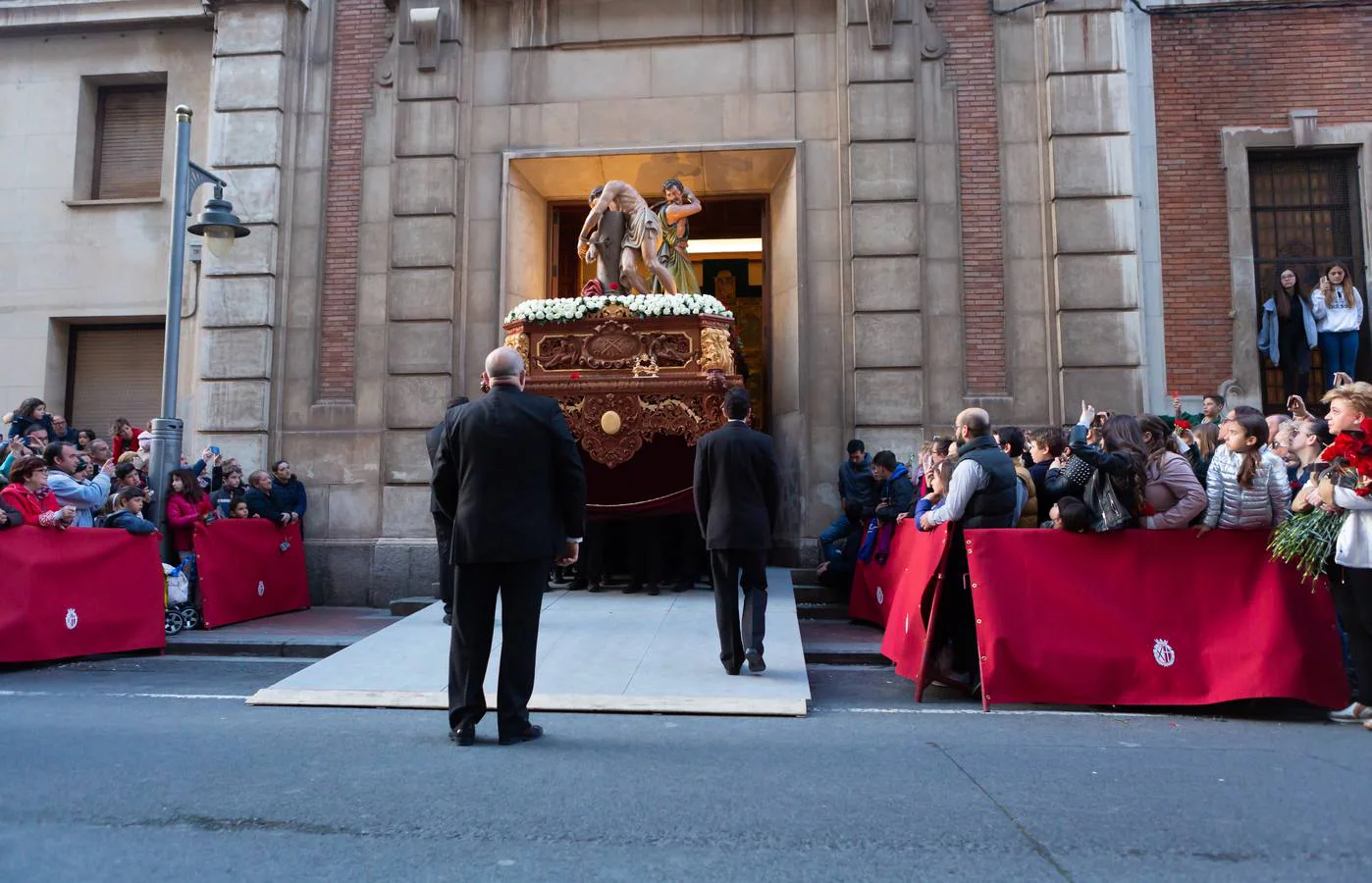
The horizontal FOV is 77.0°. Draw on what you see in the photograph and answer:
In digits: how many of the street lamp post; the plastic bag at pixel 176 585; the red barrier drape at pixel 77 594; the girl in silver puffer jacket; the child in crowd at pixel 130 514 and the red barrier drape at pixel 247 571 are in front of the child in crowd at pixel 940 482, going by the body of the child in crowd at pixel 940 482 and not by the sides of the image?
5

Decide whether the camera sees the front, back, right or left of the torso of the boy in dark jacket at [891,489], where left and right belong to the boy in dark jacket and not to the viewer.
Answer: left

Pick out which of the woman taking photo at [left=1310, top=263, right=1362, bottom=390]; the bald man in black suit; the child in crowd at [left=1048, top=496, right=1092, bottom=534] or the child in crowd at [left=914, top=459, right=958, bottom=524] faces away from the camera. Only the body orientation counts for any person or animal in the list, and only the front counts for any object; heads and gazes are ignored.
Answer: the bald man in black suit

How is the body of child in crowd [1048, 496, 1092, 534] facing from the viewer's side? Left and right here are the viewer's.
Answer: facing to the left of the viewer

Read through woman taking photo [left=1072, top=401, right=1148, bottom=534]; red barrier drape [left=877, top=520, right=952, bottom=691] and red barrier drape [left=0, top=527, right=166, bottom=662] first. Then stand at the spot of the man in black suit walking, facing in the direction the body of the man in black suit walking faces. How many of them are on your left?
1

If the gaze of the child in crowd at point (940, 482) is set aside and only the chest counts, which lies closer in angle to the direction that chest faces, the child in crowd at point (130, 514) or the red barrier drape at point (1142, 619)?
the child in crowd

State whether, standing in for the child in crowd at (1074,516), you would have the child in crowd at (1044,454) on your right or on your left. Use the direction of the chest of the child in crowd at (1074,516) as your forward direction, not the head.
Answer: on your right

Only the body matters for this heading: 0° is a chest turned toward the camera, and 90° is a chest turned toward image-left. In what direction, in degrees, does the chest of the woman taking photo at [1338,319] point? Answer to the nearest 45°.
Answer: approximately 0°

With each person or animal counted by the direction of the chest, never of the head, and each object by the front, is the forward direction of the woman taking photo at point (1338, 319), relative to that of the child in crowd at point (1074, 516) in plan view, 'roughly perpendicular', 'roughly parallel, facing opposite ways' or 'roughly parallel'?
roughly perpendicular

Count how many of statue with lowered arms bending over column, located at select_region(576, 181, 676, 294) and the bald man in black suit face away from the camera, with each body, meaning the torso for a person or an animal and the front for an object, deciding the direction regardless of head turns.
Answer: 1

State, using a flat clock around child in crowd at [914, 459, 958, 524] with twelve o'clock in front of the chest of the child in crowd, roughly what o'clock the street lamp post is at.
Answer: The street lamp post is roughly at 12 o'clock from the child in crowd.

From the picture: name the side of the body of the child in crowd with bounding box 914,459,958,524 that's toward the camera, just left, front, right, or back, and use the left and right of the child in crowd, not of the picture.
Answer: left

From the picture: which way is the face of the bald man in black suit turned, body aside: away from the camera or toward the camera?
away from the camera

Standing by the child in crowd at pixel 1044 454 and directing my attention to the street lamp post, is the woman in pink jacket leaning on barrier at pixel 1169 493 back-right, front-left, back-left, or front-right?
back-left

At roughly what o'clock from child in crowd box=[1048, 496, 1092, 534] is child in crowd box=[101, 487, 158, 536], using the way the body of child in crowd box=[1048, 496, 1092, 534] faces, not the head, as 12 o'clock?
child in crowd box=[101, 487, 158, 536] is roughly at 12 o'clock from child in crowd box=[1048, 496, 1092, 534].

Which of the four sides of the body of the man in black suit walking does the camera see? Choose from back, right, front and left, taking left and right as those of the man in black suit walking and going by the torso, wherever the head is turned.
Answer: back
